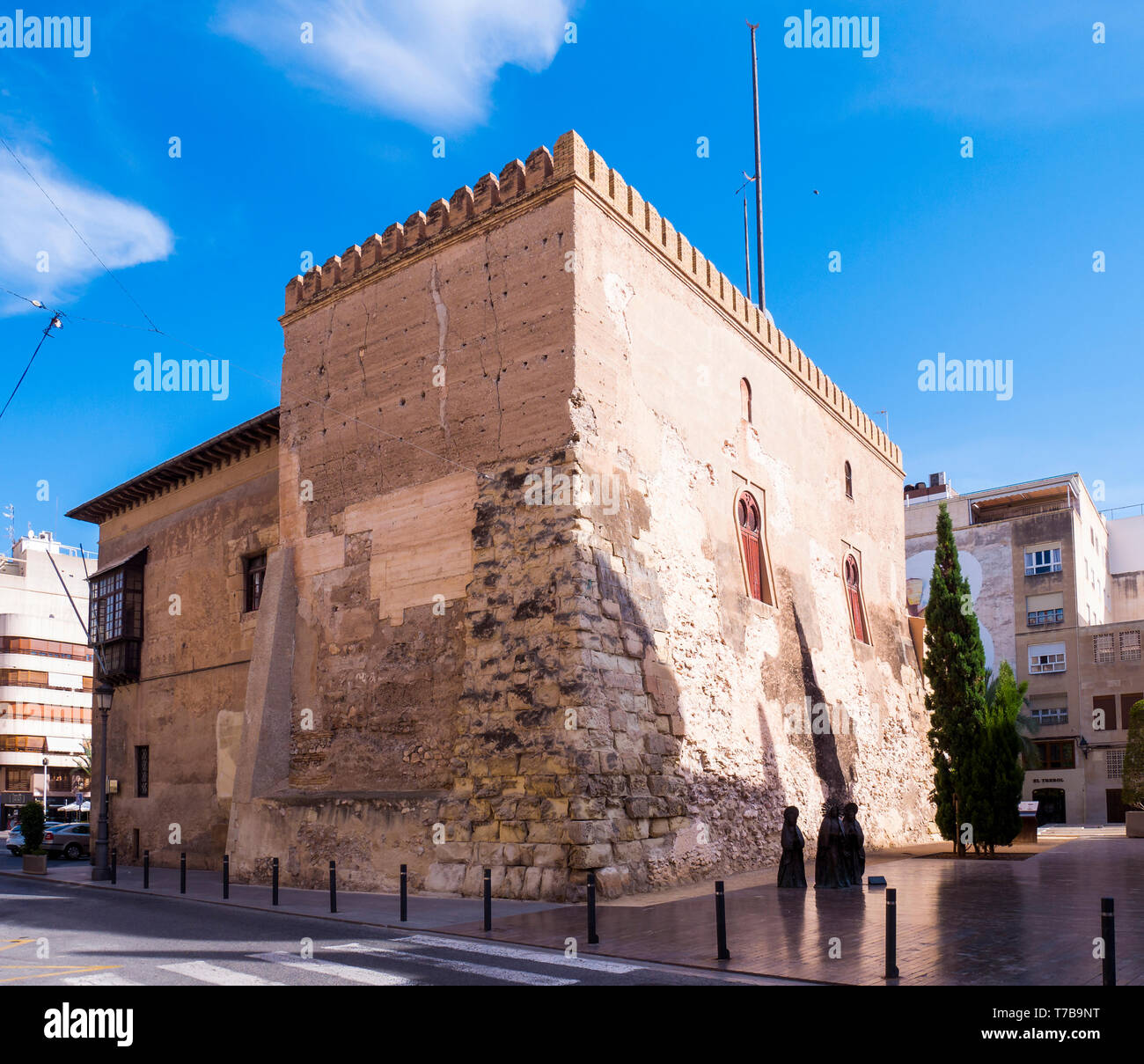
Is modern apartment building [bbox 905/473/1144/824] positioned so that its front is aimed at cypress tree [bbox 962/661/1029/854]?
yes

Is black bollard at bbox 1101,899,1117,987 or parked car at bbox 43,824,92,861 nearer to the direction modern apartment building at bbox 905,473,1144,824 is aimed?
the black bollard

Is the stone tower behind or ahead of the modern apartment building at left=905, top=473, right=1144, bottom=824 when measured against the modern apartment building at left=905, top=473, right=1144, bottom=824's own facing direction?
ahead

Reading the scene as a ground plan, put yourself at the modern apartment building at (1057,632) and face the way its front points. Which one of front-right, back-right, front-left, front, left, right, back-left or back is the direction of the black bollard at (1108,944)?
front

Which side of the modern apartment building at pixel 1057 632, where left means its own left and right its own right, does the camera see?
front

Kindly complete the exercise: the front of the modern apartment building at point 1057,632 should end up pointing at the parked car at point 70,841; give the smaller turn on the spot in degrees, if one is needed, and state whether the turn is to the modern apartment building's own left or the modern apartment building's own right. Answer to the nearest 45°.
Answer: approximately 45° to the modern apartment building's own right

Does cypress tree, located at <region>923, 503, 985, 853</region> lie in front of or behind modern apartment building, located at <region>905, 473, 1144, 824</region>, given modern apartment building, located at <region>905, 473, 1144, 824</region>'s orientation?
in front
